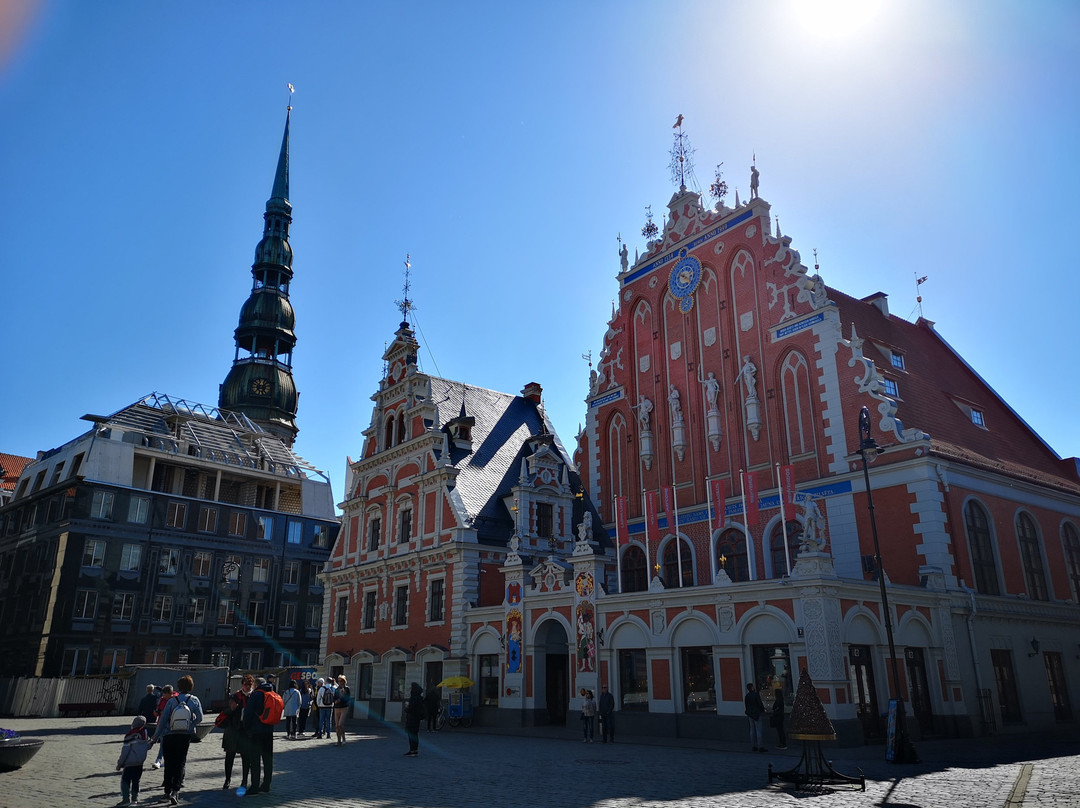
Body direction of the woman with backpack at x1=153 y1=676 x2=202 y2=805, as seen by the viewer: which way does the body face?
away from the camera

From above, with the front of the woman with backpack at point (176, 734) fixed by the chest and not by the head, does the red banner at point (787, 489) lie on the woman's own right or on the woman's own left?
on the woman's own right

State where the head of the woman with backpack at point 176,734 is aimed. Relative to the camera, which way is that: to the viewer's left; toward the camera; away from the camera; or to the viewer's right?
away from the camera

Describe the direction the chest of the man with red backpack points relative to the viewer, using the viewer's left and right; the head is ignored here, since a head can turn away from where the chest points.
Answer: facing away from the viewer and to the left of the viewer

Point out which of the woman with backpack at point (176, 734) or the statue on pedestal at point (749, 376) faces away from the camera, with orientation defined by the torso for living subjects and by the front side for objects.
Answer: the woman with backpack
